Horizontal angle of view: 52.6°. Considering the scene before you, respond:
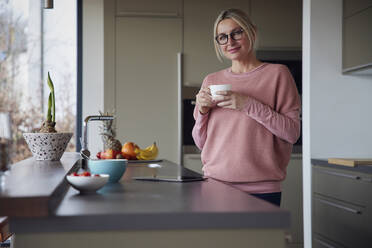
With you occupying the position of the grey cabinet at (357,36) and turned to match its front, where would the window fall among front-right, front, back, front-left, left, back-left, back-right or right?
front-right

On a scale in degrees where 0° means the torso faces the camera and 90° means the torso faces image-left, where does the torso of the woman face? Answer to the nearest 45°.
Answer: approximately 45°

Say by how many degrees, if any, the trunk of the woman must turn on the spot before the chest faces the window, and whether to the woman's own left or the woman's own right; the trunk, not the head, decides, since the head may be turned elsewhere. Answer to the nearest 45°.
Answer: approximately 90° to the woman's own right

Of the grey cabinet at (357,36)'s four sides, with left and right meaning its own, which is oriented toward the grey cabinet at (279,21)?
right

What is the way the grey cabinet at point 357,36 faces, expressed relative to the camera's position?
facing the viewer and to the left of the viewer

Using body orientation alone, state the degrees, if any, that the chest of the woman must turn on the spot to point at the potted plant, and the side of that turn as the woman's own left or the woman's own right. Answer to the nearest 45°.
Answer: approximately 45° to the woman's own right

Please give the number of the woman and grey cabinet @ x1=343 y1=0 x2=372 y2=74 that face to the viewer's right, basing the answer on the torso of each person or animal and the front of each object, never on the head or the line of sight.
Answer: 0

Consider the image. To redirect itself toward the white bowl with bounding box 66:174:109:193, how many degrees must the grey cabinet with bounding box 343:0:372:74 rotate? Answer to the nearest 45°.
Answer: approximately 45° to its left
